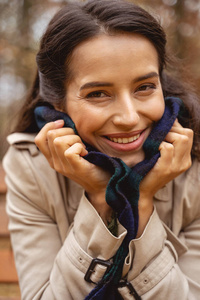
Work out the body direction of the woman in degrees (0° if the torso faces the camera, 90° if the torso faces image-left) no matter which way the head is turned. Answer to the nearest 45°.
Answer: approximately 0°
